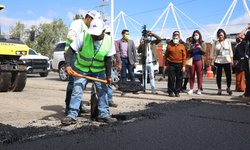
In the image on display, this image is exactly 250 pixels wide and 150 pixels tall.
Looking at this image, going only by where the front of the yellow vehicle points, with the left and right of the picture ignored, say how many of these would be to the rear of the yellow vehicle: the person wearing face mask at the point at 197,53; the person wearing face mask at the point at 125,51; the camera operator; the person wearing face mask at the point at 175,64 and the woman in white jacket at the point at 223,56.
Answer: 0

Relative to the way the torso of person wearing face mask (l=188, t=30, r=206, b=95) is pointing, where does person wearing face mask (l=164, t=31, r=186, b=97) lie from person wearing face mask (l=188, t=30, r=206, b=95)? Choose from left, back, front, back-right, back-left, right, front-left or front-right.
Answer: front-right

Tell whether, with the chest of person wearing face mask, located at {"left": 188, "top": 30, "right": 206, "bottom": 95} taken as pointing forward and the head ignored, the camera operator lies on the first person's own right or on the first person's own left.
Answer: on the first person's own right

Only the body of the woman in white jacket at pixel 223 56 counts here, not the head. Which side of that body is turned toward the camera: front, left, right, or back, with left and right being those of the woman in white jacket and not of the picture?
front

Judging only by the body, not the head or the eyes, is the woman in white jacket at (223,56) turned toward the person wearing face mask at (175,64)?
no

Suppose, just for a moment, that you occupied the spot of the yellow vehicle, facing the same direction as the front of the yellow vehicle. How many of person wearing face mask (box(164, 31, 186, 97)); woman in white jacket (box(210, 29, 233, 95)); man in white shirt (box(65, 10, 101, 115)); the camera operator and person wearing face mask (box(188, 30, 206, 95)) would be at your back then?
0

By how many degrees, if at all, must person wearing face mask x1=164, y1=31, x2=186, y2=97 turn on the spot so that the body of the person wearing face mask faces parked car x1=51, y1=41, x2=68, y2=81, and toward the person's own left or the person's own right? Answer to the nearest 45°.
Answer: approximately 135° to the person's own right

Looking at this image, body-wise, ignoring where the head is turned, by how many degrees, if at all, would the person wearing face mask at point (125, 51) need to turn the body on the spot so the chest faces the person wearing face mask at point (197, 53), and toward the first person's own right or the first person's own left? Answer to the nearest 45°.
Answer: approximately 90° to the first person's own left

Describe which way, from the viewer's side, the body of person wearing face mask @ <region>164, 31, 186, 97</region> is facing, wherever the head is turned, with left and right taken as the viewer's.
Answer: facing the viewer

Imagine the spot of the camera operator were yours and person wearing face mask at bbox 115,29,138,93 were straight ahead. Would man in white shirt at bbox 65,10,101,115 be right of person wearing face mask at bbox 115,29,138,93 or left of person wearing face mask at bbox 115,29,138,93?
left

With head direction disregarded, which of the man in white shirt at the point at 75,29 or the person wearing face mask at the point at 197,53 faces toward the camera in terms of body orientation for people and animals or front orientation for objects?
the person wearing face mask

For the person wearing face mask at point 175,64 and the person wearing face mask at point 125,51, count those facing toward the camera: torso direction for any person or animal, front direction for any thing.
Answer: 2
